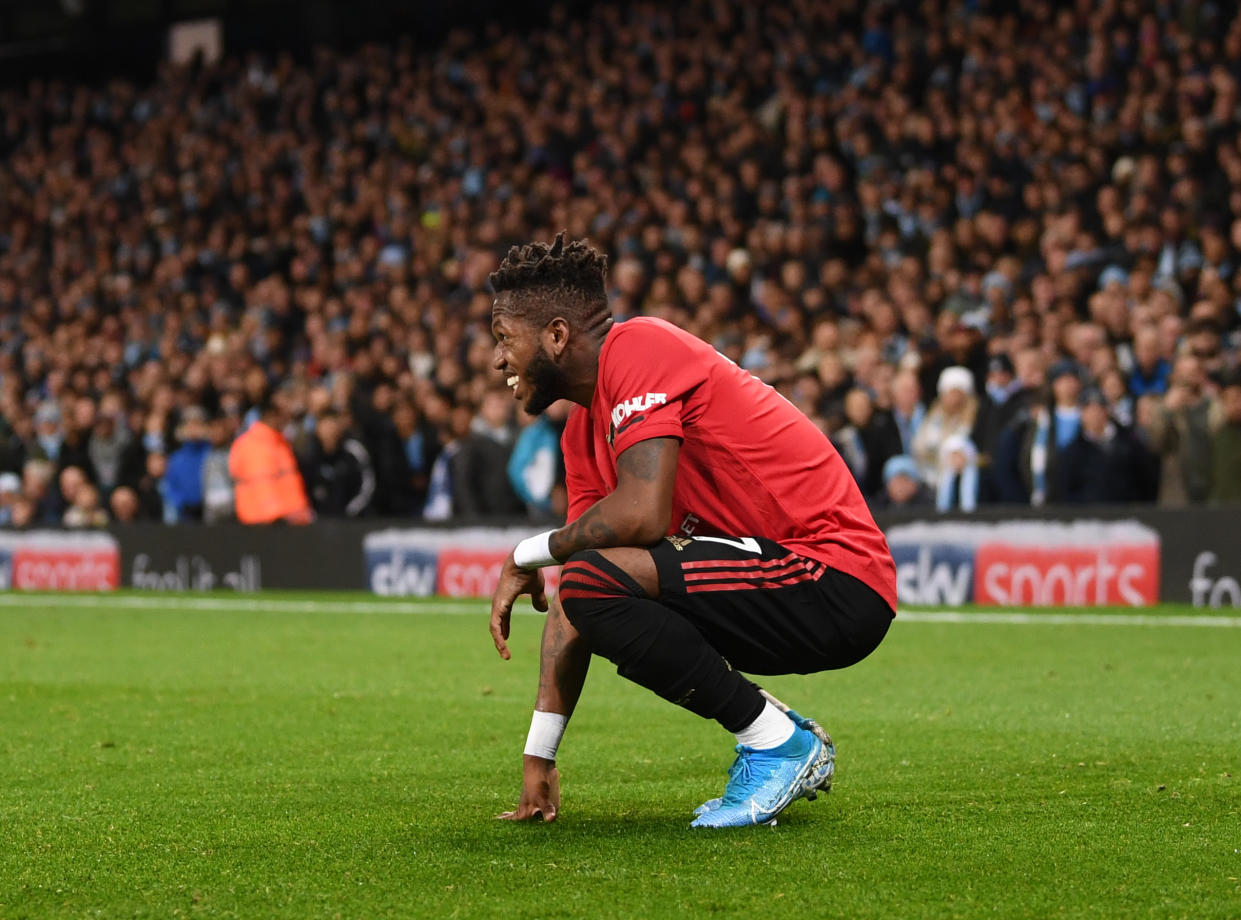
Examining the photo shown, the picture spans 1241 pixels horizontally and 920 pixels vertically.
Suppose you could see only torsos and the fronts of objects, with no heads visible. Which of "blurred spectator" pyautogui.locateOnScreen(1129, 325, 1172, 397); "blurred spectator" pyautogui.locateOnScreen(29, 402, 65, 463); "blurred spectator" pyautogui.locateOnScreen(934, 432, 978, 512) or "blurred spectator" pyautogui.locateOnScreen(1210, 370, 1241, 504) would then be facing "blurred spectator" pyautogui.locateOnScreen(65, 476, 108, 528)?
"blurred spectator" pyautogui.locateOnScreen(29, 402, 65, 463)

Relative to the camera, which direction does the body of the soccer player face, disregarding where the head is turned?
to the viewer's left

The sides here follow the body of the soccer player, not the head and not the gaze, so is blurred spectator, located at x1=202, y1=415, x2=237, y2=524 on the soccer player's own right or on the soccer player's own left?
on the soccer player's own right

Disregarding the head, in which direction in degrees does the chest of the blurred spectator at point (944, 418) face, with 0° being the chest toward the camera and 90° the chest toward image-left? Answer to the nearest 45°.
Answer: approximately 0°

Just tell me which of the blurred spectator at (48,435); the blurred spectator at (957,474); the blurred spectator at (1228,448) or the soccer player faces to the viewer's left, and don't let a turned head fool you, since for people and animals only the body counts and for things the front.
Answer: the soccer player

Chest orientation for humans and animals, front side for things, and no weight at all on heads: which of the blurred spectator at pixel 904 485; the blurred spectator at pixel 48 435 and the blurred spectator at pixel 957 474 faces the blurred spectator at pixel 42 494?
the blurred spectator at pixel 48 435

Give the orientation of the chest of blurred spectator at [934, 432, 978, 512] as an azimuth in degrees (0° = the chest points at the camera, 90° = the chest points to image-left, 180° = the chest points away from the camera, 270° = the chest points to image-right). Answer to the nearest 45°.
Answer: approximately 0°

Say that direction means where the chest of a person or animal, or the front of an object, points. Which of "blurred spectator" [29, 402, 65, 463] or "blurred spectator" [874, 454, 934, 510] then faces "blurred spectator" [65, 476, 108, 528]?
"blurred spectator" [29, 402, 65, 463]

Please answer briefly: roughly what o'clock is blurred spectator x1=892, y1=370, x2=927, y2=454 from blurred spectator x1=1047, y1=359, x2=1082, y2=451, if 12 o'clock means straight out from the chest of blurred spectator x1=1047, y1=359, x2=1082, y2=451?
blurred spectator x1=892, y1=370, x2=927, y2=454 is roughly at 4 o'clock from blurred spectator x1=1047, y1=359, x2=1082, y2=451.

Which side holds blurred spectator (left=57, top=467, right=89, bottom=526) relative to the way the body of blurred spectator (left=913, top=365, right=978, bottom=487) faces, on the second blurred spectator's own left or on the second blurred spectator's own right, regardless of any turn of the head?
on the second blurred spectator's own right

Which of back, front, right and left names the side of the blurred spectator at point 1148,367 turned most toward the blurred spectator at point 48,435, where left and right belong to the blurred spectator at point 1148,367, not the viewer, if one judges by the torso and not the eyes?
right

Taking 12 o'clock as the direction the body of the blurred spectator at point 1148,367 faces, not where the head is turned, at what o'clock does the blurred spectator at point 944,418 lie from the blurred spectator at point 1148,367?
the blurred spectator at point 944,418 is roughly at 3 o'clock from the blurred spectator at point 1148,367.
